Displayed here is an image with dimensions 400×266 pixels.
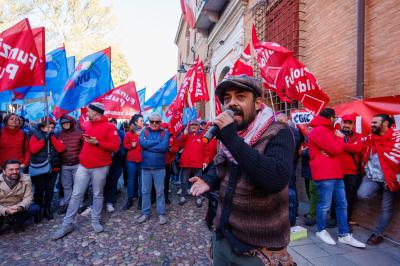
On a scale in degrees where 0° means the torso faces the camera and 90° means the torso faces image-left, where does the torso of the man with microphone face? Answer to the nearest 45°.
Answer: approximately 45°

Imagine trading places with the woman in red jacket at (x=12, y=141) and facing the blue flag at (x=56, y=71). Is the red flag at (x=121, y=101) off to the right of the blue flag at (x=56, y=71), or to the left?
right

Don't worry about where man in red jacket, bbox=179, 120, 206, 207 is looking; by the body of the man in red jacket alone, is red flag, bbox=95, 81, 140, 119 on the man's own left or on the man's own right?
on the man's own right

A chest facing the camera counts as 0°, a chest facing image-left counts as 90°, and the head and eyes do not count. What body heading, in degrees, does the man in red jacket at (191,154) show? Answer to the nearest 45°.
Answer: approximately 0°

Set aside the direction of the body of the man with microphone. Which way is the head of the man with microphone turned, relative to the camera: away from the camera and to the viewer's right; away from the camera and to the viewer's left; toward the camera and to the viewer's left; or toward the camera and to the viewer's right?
toward the camera and to the viewer's left

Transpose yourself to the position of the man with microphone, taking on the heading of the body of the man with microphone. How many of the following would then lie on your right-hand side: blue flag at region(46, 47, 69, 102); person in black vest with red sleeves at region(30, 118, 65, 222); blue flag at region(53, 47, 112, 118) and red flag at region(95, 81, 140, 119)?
4

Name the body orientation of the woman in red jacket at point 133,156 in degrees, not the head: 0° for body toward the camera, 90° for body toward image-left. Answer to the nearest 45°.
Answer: approximately 315°
